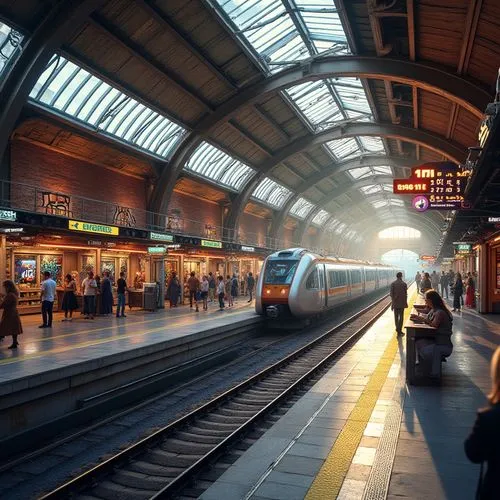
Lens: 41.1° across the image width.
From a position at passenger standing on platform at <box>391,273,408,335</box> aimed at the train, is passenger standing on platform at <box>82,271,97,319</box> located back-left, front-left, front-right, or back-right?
front-left

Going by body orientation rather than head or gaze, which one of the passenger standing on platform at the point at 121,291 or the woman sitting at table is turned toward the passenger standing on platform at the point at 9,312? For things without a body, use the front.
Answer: the woman sitting at table

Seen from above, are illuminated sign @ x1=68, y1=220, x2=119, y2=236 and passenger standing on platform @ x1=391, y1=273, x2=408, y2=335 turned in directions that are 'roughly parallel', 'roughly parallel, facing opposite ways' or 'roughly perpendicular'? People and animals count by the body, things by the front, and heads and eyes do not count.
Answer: roughly perpendicular

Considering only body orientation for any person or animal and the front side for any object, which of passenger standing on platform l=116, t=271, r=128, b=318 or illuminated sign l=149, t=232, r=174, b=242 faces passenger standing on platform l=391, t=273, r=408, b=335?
the illuminated sign

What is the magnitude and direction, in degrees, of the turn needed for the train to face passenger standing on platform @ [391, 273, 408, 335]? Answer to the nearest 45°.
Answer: approximately 90° to its left

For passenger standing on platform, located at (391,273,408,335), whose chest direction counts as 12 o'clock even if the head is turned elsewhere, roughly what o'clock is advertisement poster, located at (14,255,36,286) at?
The advertisement poster is roughly at 9 o'clock from the passenger standing on platform.

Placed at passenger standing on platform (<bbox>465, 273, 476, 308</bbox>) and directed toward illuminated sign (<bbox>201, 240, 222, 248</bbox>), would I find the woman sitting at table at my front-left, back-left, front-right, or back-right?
front-left

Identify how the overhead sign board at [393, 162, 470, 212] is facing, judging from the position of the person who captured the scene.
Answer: facing the viewer

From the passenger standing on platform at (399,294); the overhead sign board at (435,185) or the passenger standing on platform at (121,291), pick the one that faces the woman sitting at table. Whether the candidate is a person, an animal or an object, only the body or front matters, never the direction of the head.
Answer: the overhead sign board

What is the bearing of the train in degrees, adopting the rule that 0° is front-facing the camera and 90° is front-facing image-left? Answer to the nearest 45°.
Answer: approximately 45°

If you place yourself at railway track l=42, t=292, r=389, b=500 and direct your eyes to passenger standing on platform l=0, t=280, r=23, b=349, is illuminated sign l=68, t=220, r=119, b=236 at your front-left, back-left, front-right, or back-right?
front-right

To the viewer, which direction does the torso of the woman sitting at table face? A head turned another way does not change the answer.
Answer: to the viewer's left

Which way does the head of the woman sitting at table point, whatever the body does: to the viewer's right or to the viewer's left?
to the viewer's left

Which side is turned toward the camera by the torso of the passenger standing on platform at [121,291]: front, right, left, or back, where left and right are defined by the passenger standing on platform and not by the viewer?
back

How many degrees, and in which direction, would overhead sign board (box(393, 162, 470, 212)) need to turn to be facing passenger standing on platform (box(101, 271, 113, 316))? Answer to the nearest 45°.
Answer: approximately 90° to its right
